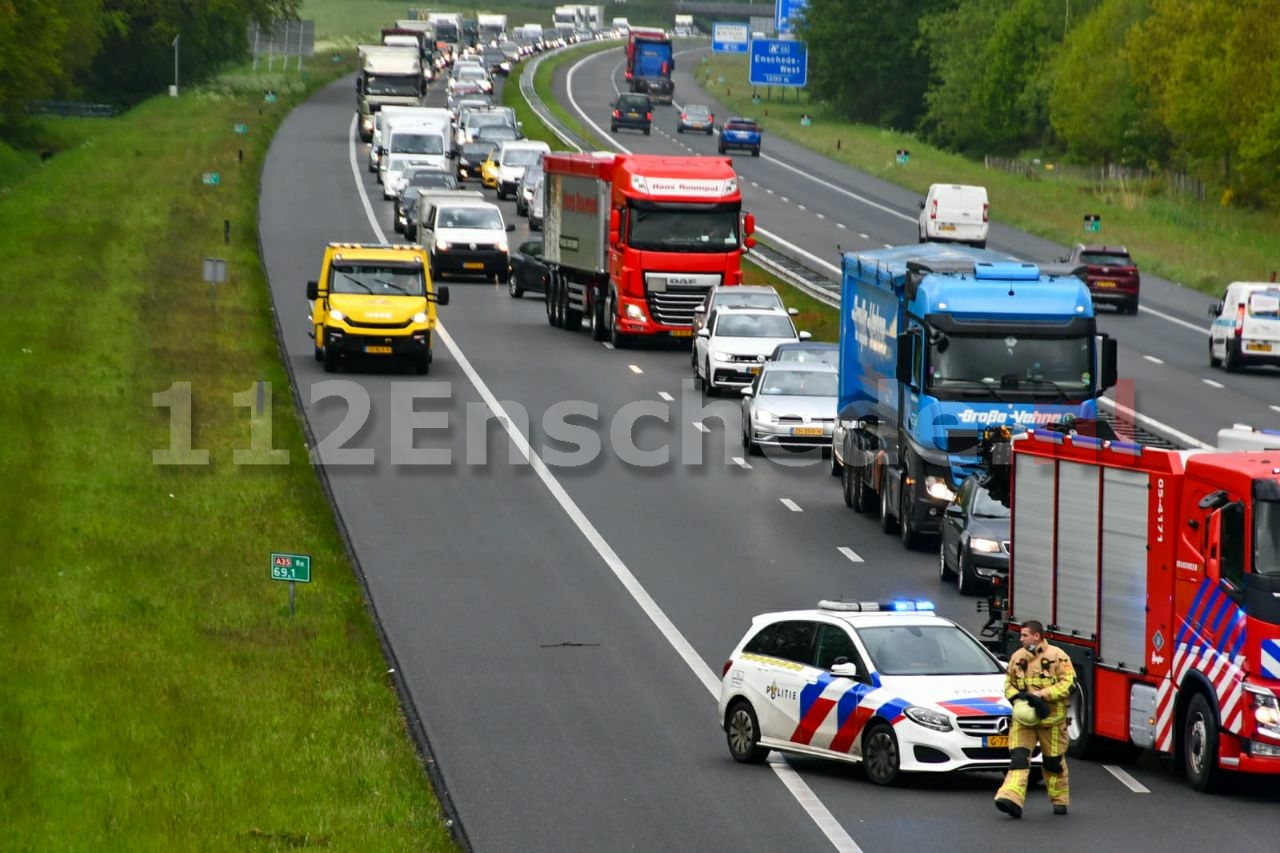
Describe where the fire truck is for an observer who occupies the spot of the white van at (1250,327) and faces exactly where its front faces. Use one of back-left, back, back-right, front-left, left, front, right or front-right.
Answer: back-left

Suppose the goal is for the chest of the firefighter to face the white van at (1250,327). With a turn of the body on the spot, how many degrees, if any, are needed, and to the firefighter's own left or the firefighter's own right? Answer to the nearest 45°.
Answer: approximately 135° to the firefighter's own right

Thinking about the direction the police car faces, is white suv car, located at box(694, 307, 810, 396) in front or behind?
behind

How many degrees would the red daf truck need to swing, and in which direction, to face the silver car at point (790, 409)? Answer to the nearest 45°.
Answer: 0° — it already faces it

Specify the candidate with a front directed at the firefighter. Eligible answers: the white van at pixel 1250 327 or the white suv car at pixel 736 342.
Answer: the white suv car

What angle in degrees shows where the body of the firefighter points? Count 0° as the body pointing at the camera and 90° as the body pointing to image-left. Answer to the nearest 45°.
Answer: approximately 45°

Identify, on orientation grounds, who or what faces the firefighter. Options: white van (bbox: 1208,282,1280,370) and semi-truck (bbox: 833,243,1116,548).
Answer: the semi-truck

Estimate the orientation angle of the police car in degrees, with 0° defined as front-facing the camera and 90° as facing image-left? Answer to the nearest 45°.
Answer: approximately 315°

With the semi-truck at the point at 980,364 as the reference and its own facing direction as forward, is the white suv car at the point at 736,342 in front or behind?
behind
